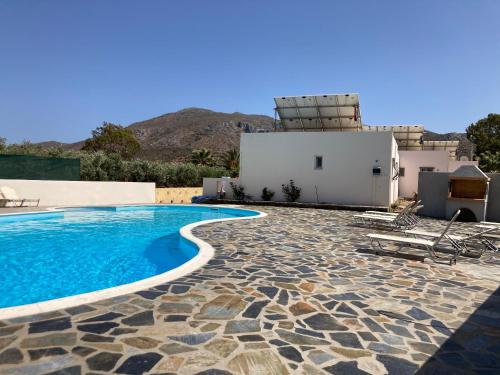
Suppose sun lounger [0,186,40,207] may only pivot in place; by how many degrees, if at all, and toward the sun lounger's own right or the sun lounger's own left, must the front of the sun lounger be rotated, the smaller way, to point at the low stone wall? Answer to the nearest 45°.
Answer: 0° — it already faces it

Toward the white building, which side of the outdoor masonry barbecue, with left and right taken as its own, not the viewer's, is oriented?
right

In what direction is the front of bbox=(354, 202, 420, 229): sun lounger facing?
to the viewer's left

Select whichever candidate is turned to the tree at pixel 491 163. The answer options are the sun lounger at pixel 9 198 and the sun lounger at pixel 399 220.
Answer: the sun lounger at pixel 9 198

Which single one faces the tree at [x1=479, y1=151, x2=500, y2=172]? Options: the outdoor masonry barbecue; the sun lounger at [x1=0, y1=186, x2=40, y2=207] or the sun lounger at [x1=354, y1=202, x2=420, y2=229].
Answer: the sun lounger at [x1=0, y1=186, x2=40, y2=207]

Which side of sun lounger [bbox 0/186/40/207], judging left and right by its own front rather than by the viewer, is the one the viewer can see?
right

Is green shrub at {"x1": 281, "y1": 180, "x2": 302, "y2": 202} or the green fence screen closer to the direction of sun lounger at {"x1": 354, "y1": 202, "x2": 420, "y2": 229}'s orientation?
the green fence screen

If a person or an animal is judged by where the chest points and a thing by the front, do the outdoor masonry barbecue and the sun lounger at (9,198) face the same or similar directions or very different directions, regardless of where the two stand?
very different directions

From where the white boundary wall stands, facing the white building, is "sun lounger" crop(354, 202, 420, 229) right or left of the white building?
right

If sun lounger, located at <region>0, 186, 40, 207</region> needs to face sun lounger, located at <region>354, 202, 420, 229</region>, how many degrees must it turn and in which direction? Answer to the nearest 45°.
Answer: approximately 45° to its right

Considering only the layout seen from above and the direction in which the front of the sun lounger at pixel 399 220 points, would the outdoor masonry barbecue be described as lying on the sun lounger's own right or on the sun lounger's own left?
on the sun lounger's own right

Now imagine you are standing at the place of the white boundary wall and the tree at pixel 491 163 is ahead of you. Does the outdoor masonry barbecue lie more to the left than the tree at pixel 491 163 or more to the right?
right

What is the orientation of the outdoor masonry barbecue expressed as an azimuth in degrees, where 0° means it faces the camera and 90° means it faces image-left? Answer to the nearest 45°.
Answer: approximately 0°

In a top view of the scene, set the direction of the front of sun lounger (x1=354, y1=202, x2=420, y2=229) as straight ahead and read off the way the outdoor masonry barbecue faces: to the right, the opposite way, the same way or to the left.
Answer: to the left

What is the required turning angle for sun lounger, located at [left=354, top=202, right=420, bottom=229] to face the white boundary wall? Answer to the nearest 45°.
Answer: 0° — it already faces it

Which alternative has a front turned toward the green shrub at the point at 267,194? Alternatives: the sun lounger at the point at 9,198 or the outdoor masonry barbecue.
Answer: the sun lounger
